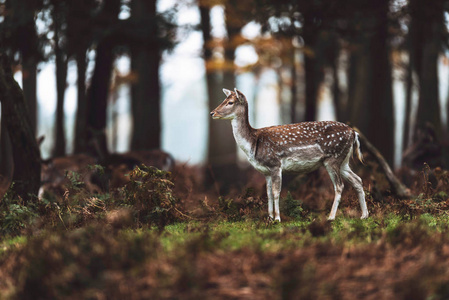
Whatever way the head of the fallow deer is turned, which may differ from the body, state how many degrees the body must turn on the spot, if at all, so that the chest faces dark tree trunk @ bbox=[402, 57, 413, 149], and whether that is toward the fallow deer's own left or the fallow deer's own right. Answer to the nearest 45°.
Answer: approximately 90° to the fallow deer's own right

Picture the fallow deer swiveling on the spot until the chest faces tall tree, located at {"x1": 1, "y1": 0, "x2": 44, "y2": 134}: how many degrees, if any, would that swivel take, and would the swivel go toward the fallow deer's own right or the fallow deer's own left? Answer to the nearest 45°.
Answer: approximately 45° to the fallow deer's own right

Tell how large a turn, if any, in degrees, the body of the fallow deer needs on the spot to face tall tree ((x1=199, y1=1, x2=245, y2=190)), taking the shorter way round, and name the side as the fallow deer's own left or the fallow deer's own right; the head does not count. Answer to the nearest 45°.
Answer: approximately 90° to the fallow deer's own right

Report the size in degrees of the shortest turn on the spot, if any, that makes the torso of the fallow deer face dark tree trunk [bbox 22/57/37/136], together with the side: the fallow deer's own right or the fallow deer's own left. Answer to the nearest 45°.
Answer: approximately 45° to the fallow deer's own right

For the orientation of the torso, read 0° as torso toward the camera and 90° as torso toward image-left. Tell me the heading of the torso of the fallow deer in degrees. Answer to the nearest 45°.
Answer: approximately 90°

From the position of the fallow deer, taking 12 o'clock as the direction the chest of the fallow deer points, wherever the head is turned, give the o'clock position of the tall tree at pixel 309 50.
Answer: The tall tree is roughly at 3 o'clock from the fallow deer.

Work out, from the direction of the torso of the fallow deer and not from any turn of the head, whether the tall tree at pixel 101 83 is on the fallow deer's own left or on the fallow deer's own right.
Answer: on the fallow deer's own right

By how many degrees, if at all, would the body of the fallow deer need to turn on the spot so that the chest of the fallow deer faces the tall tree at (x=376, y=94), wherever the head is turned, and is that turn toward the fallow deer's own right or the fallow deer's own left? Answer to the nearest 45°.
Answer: approximately 90° to the fallow deer's own right
